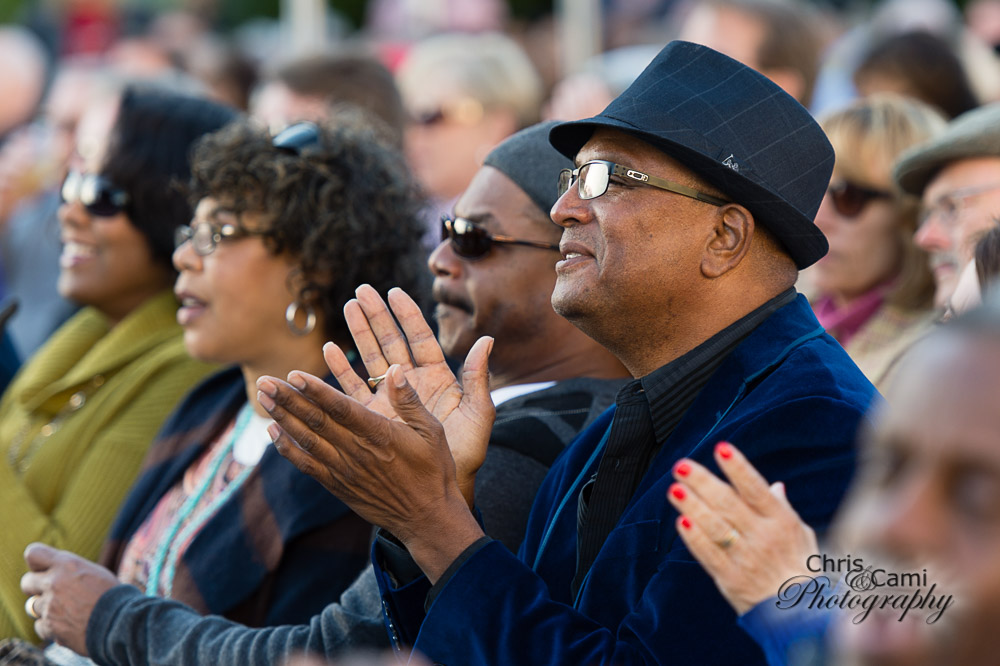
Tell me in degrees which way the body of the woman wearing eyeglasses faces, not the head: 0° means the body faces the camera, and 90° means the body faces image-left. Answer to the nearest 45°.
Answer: approximately 45°

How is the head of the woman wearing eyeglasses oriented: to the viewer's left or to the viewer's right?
to the viewer's left
